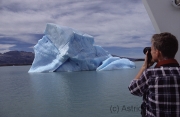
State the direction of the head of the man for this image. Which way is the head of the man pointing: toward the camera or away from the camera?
away from the camera

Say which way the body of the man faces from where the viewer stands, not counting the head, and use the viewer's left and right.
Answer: facing away from the viewer and to the left of the viewer

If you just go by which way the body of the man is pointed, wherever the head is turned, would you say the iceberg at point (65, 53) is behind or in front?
in front
